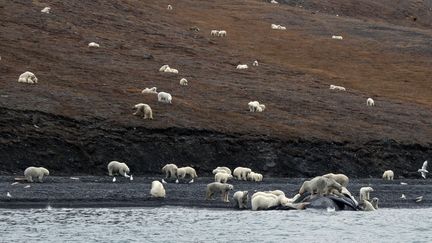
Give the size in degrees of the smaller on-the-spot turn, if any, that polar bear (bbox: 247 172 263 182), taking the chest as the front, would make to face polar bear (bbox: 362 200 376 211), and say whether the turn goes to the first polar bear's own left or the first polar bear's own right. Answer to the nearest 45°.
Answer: approximately 45° to the first polar bear's own right

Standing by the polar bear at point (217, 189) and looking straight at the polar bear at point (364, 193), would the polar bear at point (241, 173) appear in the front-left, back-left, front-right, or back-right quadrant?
front-left

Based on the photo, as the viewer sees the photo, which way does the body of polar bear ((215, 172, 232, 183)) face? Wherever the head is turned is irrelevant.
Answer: to the viewer's right

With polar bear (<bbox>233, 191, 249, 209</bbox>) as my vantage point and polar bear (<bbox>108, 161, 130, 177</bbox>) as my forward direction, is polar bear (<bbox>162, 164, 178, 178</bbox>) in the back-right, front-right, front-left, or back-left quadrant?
front-right

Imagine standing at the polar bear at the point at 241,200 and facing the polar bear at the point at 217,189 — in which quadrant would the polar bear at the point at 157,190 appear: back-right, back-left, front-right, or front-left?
front-left

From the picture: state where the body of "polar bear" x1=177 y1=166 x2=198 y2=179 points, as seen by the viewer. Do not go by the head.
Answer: to the viewer's right

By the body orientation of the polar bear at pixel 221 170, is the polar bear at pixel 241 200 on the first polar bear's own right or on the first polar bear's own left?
on the first polar bear's own left
